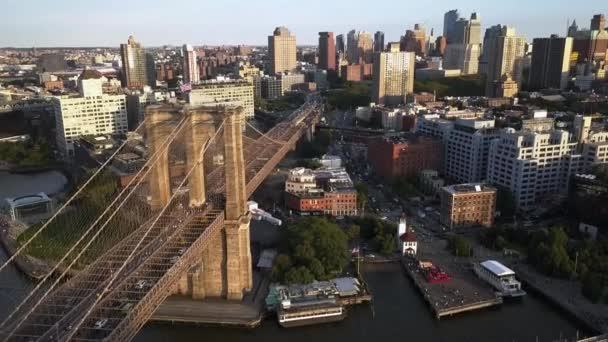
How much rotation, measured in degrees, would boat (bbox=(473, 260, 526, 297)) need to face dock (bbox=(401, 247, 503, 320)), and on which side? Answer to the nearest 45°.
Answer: approximately 90° to its right

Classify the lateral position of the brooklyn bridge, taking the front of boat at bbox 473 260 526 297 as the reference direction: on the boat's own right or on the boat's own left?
on the boat's own right

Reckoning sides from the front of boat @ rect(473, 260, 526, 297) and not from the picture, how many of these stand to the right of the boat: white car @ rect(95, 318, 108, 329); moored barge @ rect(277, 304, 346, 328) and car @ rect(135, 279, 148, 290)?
3

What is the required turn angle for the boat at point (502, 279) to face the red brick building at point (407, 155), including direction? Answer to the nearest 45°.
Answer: approximately 180°

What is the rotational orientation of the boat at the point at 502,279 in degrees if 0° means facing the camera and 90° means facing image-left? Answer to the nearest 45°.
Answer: approximately 315°

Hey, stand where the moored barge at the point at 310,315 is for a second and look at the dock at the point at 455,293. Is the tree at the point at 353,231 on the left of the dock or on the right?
left

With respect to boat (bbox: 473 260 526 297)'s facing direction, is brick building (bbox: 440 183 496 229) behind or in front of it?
behind

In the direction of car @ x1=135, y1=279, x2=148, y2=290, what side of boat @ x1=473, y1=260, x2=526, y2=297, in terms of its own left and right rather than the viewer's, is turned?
right

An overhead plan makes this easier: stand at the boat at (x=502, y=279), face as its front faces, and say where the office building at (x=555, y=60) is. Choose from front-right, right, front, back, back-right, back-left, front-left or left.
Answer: back-left

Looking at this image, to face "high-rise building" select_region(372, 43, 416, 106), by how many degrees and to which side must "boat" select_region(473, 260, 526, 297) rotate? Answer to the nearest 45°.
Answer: approximately 135° to its left

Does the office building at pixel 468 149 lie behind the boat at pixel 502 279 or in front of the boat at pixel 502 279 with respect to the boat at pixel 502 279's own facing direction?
behind

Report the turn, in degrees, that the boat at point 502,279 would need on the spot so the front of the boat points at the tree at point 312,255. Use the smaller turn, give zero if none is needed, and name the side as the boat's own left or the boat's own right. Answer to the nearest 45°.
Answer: approximately 135° to the boat's own right

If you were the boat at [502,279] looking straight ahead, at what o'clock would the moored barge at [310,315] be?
The moored barge is roughly at 3 o'clock from the boat.
